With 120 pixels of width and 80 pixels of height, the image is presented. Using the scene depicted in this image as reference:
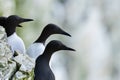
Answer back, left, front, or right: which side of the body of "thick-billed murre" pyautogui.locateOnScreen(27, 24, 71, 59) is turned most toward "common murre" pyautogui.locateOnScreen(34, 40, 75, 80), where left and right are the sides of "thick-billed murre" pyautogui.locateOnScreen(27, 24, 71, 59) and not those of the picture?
right

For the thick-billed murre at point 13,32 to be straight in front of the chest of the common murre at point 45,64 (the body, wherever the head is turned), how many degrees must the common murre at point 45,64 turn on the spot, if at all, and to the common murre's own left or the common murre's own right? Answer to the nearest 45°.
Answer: approximately 135° to the common murre's own left

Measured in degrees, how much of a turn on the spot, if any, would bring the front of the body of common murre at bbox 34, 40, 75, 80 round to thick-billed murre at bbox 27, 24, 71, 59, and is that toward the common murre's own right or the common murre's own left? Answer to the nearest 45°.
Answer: approximately 90° to the common murre's own left

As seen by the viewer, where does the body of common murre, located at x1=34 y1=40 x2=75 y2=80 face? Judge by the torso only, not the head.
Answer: to the viewer's right
